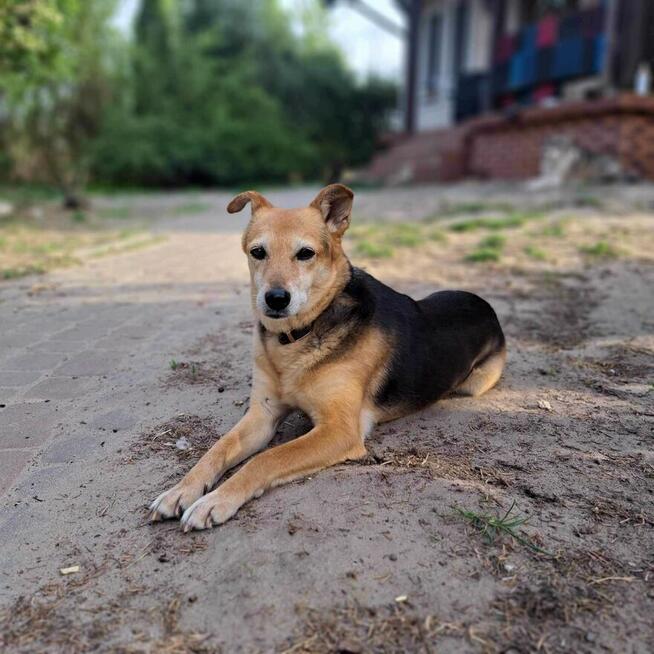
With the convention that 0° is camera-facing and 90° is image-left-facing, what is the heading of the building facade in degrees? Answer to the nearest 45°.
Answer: approximately 45°

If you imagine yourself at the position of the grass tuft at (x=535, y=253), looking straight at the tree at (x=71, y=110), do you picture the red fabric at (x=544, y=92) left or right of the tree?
right

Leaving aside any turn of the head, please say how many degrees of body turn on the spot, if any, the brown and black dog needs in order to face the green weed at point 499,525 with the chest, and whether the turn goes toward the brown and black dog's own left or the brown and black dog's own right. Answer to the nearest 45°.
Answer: approximately 90° to the brown and black dog's own left

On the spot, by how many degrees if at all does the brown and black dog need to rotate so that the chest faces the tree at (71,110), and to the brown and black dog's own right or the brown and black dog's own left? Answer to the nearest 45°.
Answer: approximately 90° to the brown and black dog's own right

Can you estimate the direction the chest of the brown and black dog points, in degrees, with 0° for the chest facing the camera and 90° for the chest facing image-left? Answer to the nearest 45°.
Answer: approximately 45°

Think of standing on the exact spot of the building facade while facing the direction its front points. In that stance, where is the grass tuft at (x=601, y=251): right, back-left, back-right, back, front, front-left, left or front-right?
front-left

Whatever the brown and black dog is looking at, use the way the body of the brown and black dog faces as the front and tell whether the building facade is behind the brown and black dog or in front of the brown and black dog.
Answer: behind

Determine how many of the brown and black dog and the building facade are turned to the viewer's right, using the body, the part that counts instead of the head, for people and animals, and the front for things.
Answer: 0

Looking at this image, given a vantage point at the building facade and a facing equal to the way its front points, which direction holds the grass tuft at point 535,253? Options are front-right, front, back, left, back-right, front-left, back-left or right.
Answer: front-left

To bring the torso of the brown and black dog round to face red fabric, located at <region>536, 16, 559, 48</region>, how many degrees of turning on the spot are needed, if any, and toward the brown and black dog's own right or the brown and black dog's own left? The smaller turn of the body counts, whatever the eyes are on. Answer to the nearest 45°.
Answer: approximately 135° to the brown and black dog's own right

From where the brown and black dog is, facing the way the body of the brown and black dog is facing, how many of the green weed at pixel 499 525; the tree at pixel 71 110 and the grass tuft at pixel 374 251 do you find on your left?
1

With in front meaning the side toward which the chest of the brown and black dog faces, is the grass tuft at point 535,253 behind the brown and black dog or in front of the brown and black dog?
behind
